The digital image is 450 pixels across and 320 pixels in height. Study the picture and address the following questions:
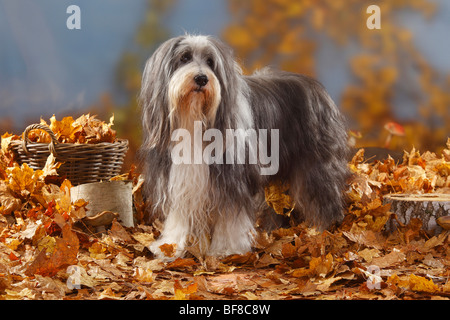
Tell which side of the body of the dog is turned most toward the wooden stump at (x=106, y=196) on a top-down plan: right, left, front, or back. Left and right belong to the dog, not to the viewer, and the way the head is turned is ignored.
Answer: right

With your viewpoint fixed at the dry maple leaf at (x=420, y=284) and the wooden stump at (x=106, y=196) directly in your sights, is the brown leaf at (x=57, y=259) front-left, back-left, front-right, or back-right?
front-left

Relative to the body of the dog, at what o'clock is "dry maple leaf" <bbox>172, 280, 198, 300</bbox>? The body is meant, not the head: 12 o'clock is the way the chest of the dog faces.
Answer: The dry maple leaf is roughly at 11 o'clock from the dog.

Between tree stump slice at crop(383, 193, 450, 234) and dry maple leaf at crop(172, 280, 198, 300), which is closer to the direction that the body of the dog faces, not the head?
the dry maple leaf

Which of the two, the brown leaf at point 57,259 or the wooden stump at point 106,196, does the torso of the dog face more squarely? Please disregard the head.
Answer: the brown leaf

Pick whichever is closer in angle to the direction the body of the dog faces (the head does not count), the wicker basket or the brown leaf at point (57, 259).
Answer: the brown leaf

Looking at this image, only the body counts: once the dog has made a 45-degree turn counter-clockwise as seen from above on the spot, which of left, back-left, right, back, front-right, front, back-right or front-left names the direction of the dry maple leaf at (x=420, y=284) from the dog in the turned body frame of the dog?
front-left

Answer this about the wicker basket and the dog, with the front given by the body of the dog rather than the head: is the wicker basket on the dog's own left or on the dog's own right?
on the dog's own right

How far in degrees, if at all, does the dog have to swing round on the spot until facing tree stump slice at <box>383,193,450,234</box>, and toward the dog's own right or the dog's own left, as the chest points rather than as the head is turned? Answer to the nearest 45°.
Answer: approximately 135° to the dog's own left

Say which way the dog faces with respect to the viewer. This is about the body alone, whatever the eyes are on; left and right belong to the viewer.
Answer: facing the viewer and to the left of the viewer
